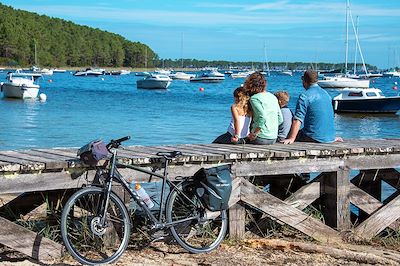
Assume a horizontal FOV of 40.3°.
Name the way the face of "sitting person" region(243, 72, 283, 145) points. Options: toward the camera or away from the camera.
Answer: away from the camera

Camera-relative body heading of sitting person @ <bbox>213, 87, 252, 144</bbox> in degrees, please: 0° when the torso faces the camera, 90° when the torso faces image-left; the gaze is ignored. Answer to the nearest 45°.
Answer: approximately 135°

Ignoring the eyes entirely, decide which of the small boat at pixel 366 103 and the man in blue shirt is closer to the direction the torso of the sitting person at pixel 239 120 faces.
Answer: the small boat
